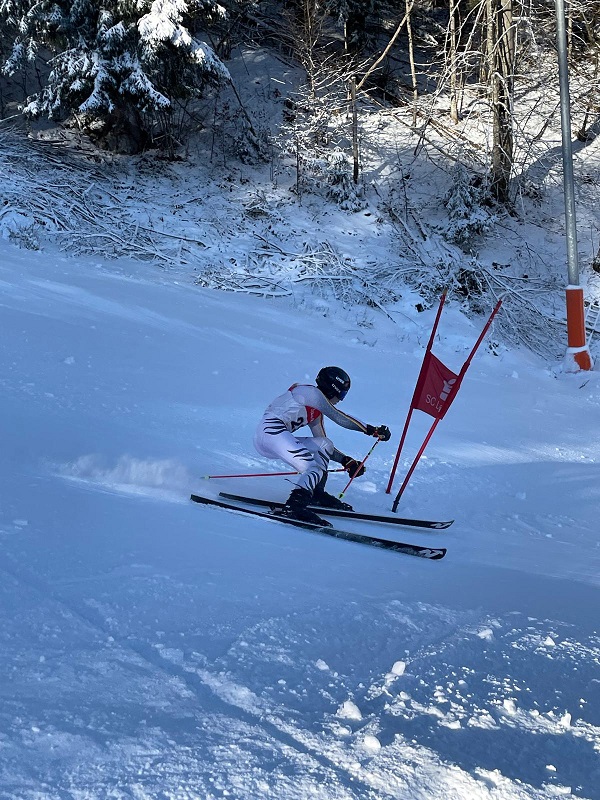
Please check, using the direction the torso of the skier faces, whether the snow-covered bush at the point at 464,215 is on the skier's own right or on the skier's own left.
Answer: on the skier's own left

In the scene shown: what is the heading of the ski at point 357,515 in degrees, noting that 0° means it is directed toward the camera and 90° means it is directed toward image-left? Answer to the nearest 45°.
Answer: approximately 270°

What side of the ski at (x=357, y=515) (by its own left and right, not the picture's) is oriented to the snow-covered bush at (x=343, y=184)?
left

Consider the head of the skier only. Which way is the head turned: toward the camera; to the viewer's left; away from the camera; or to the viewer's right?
to the viewer's right

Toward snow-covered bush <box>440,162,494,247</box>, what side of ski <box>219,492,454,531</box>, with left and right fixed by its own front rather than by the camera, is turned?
left

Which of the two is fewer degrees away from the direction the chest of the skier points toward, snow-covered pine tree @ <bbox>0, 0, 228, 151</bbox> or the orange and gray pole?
the orange and gray pole

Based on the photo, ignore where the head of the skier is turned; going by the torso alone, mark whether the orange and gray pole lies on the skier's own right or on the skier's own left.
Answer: on the skier's own left

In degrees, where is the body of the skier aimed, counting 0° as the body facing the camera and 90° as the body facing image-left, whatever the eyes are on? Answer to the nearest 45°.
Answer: approximately 270°

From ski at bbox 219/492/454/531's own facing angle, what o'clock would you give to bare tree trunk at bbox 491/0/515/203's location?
The bare tree trunk is roughly at 9 o'clock from the ski.

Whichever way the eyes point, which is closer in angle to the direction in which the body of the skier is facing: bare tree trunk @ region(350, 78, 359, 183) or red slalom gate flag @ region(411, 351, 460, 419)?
the red slalom gate flag
